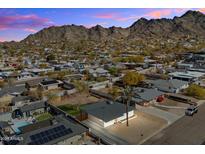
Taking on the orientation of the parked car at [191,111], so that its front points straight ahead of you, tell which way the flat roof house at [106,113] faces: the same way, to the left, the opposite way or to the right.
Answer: to the left

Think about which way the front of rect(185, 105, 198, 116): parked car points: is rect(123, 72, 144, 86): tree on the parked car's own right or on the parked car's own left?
on the parked car's own right

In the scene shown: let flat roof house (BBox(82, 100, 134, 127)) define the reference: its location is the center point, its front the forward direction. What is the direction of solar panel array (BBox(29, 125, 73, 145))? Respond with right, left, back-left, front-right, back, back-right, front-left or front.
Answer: right

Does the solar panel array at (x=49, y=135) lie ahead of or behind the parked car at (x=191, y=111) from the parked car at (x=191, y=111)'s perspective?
ahead

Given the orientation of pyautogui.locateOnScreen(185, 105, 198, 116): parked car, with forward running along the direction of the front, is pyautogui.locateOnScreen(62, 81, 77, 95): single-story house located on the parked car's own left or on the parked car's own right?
on the parked car's own right

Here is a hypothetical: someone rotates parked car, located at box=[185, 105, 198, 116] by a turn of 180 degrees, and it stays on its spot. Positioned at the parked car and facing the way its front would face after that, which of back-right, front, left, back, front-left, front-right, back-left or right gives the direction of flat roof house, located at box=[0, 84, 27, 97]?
back-left

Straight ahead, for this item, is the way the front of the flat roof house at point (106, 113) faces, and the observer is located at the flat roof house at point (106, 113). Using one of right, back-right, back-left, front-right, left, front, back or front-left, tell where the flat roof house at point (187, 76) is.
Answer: left

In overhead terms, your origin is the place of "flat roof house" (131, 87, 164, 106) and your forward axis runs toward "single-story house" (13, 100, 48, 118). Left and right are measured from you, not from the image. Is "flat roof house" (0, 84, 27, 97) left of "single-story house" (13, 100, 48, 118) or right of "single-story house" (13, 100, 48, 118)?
right

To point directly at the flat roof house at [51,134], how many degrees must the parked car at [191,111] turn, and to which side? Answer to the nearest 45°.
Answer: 0° — it already faces it

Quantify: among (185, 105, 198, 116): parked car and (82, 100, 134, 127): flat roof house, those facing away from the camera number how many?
0

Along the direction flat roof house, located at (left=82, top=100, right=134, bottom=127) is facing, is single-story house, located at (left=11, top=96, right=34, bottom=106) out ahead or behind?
behind

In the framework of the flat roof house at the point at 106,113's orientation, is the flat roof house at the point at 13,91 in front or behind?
behind

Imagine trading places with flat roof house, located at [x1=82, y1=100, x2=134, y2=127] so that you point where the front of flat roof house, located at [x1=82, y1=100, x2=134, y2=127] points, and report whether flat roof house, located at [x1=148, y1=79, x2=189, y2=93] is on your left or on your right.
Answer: on your left

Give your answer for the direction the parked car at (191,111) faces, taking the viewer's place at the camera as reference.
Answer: facing the viewer and to the left of the viewer

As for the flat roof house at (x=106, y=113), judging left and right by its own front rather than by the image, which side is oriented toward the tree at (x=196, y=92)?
left
